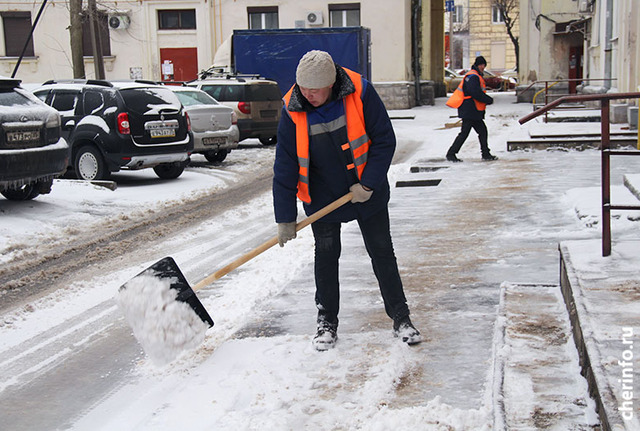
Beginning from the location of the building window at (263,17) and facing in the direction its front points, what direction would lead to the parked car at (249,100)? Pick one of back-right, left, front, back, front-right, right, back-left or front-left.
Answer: front

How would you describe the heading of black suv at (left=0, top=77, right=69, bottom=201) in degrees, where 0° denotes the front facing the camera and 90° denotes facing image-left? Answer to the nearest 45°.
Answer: approximately 135°

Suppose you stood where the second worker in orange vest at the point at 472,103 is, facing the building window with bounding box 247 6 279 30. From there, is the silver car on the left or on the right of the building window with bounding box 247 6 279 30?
left

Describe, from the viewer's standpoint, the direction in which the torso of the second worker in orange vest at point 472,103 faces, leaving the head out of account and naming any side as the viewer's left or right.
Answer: facing to the right of the viewer

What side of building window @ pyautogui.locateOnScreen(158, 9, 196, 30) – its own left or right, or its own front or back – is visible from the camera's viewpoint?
front

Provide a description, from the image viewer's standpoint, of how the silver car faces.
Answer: facing away from the viewer and to the left of the viewer

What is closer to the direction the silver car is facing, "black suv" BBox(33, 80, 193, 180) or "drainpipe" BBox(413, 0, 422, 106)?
the drainpipe

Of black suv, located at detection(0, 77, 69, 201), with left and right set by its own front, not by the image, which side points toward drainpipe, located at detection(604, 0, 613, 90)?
right

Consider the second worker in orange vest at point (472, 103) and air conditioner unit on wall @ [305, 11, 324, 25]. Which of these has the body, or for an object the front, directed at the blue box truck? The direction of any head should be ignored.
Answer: the air conditioner unit on wall
